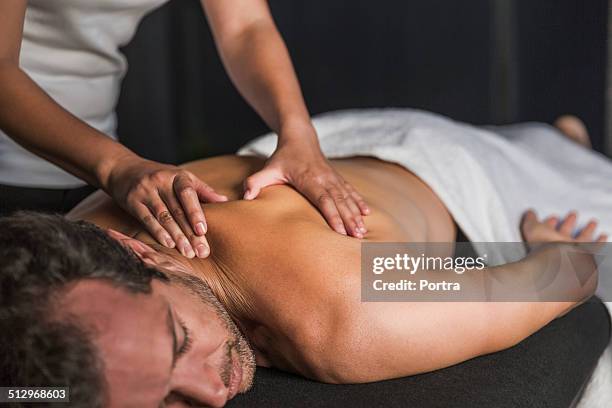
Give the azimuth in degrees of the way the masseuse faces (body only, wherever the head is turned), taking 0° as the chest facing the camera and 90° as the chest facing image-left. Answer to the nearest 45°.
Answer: approximately 315°

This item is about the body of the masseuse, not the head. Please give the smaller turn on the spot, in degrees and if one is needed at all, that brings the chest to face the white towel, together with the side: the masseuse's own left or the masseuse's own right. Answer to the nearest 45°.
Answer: approximately 45° to the masseuse's own left
